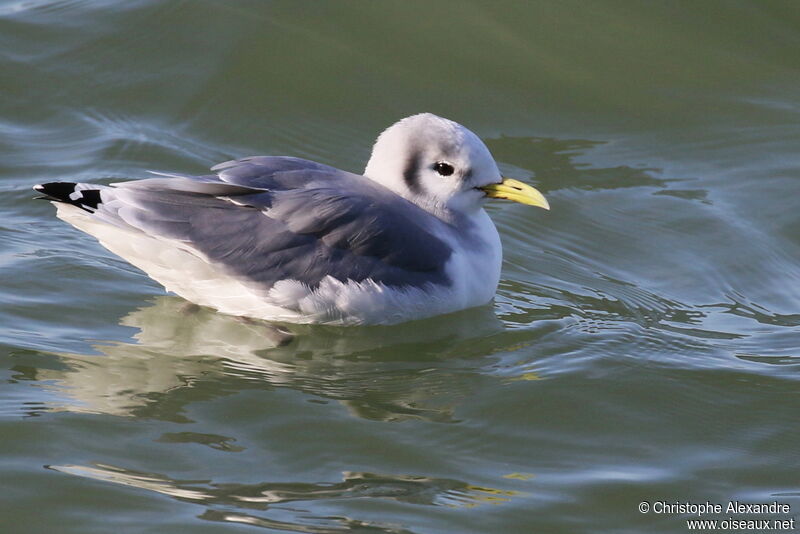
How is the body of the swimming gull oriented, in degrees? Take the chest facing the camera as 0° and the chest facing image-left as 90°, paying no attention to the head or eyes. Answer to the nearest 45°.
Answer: approximately 270°
